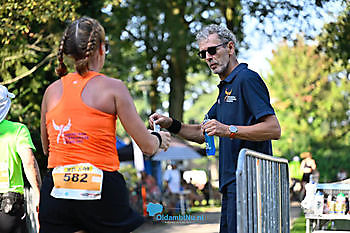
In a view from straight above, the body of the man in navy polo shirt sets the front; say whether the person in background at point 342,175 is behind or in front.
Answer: behind

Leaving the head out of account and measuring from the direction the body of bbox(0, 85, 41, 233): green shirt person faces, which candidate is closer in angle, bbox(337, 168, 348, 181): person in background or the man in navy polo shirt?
the person in background

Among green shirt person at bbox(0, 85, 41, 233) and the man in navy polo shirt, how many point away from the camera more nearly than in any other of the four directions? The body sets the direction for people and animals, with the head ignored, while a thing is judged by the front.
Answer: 1

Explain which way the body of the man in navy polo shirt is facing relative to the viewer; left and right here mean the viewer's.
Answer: facing the viewer and to the left of the viewer

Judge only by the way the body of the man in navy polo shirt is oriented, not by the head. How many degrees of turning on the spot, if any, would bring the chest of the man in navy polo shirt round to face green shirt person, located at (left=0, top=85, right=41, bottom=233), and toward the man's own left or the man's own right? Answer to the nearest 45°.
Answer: approximately 45° to the man's own right

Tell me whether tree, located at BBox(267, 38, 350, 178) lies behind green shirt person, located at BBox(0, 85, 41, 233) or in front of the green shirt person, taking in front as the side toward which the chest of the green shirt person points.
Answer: in front

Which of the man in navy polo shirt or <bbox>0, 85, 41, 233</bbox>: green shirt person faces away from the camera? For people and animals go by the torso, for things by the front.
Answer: the green shirt person

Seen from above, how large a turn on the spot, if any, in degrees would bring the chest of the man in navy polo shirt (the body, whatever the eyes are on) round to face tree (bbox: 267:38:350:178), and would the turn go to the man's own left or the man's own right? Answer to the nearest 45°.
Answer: approximately 135° to the man's own right

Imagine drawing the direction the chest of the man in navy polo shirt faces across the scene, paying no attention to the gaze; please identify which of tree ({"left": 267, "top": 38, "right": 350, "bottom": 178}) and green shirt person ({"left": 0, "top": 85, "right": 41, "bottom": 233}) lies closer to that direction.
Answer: the green shirt person

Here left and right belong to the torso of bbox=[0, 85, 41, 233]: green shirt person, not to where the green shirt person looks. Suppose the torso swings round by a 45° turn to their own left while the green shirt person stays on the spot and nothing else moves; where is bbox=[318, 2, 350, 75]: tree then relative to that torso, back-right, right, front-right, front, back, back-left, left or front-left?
right

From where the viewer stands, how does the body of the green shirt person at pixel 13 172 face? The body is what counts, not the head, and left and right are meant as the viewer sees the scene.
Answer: facing away from the viewer

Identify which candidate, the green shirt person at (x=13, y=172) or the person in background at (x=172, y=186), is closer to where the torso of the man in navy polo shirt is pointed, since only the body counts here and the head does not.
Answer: the green shirt person

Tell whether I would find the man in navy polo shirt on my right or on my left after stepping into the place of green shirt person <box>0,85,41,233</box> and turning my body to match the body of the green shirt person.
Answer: on my right

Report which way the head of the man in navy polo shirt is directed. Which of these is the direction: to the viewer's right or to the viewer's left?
to the viewer's left

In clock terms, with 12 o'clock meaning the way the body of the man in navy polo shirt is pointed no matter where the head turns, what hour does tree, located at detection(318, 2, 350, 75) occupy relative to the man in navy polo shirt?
The tree is roughly at 5 o'clock from the man in navy polo shirt.
